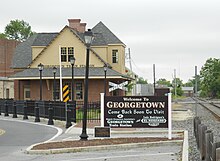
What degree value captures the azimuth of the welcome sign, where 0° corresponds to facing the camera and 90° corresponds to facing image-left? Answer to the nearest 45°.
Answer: approximately 0°

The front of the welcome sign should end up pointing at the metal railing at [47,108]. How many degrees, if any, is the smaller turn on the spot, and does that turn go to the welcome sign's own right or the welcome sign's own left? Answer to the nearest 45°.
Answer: approximately 135° to the welcome sign's own right
